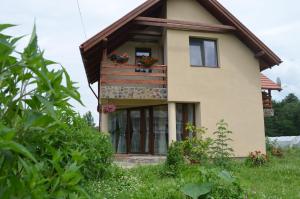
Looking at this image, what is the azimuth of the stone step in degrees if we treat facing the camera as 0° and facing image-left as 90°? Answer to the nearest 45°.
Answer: approximately 0°

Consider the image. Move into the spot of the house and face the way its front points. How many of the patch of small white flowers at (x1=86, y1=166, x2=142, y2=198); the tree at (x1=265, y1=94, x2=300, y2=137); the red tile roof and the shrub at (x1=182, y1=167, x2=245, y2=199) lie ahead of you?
2

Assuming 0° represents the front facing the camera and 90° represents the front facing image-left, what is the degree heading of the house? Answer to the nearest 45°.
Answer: approximately 0°

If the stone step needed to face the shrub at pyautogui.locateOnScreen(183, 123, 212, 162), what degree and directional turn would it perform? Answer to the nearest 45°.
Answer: approximately 45° to its left

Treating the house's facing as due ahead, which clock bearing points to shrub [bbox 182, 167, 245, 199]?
The shrub is roughly at 12 o'clock from the house.

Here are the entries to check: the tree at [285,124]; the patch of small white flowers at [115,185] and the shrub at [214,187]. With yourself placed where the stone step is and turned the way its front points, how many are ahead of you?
2

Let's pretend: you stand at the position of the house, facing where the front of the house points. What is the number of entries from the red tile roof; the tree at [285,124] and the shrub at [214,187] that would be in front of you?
1

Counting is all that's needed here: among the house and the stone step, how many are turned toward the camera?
2

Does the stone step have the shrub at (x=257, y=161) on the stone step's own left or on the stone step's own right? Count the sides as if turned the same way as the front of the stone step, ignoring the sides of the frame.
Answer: on the stone step's own left

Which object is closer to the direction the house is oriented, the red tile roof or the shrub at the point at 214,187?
the shrub
